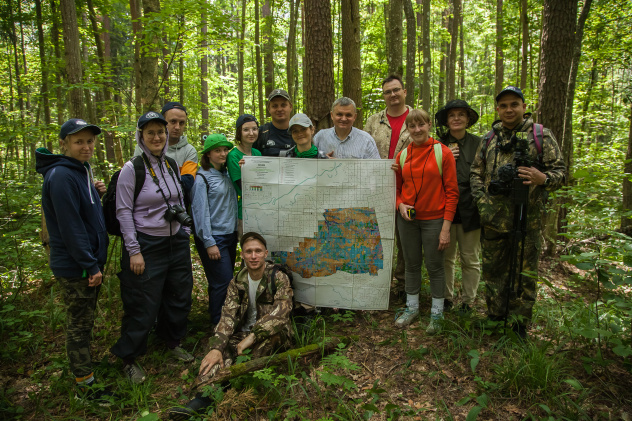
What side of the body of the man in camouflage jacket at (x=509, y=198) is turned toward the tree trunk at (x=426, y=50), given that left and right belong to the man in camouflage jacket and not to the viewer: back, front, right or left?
back

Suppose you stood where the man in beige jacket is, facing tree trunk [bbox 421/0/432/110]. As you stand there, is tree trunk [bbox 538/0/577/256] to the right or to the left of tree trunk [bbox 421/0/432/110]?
right

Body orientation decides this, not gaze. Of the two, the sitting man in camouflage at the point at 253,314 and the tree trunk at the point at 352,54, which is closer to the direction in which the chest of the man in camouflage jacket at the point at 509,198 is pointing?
the sitting man in camouflage

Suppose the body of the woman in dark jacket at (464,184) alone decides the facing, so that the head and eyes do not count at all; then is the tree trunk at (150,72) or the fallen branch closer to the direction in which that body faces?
the fallen branch

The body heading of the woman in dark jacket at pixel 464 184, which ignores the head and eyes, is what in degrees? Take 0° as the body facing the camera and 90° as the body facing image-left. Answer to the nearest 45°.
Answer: approximately 0°

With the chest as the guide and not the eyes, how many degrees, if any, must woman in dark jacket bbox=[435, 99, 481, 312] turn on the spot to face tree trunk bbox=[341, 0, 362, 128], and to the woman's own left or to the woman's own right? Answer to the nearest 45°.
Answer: approximately 135° to the woman's own right

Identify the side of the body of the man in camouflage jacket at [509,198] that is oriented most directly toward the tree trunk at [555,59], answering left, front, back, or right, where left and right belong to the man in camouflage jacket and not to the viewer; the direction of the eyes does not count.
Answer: back

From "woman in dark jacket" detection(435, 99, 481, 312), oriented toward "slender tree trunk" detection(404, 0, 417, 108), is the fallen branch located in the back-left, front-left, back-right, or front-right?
back-left

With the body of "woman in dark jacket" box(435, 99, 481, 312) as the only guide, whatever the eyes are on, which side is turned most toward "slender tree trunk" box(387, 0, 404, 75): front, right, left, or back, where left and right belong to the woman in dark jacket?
back

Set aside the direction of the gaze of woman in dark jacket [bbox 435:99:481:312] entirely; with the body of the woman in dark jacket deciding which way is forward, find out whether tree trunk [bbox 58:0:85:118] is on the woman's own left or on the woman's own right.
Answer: on the woman's own right
